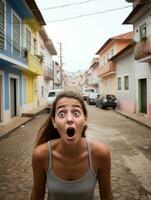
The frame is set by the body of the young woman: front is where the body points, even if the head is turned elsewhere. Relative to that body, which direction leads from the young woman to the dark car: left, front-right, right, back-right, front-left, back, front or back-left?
back

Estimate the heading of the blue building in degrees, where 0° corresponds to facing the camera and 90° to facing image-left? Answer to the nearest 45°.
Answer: approximately 315°

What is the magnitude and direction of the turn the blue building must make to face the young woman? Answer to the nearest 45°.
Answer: approximately 45° to its right

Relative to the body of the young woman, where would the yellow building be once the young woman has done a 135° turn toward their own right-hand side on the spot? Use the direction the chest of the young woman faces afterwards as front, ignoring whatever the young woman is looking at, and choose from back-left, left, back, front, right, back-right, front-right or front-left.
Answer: front-right
